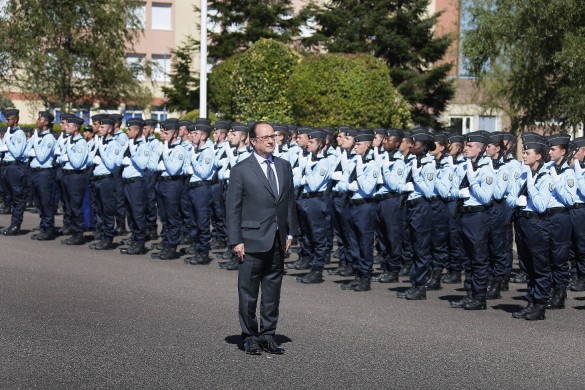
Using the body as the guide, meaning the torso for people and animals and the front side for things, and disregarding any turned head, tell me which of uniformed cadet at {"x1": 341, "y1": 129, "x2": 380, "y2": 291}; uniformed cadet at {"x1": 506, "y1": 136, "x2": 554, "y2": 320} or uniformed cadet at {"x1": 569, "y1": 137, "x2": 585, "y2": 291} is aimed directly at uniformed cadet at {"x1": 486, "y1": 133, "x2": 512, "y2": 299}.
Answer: uniformed cadet at {"x1": 569, "y1": 137, "x2": 585, "y2": 291}

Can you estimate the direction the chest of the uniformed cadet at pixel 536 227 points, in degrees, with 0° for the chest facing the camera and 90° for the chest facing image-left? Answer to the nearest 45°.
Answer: approximately 45°

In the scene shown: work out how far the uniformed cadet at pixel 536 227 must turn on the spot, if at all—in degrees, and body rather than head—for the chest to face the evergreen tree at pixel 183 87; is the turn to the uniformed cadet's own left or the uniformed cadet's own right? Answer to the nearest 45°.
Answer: approximately 90° to the uniformed cadet's own right

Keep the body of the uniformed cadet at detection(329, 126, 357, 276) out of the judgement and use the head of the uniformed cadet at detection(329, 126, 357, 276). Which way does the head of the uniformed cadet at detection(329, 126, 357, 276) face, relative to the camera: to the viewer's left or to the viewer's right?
to the viewer's left

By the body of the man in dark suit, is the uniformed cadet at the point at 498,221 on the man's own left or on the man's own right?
on the man's own left

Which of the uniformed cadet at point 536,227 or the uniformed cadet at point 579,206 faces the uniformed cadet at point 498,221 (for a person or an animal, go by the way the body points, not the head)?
the uniformed cadet at point 579,206

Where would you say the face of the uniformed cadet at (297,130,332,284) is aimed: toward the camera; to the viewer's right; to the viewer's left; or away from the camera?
to the viewer's left

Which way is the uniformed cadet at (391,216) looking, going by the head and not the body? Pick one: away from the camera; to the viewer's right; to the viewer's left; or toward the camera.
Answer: to the viewer's left

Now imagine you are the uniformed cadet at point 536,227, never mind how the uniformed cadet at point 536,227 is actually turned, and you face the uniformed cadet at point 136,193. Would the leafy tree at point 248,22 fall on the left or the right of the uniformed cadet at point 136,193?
right

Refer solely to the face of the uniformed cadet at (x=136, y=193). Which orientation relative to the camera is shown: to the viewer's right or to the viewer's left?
to the viewer's left
